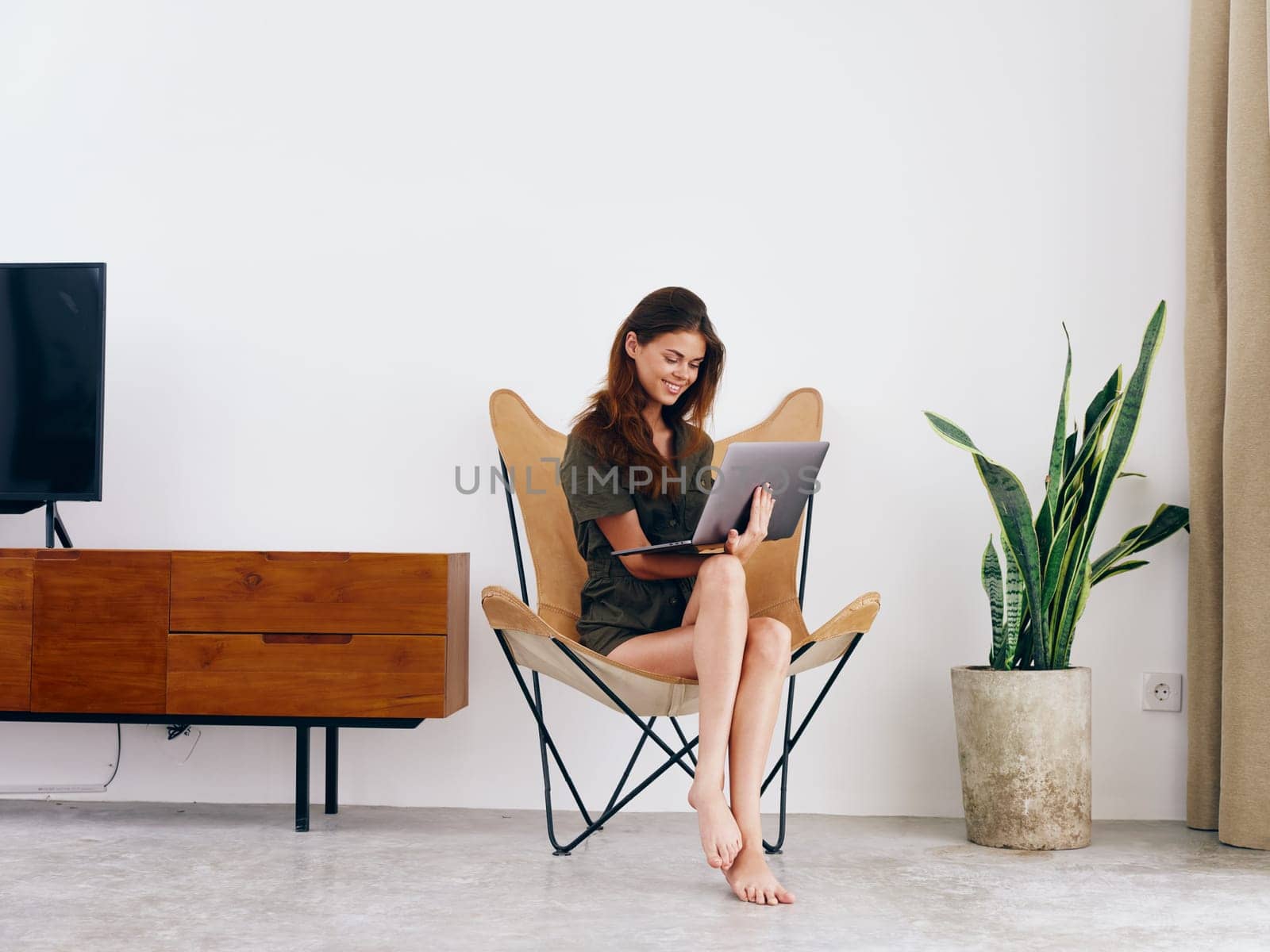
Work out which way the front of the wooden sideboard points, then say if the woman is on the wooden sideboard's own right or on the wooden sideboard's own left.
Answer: on the wooden sideboard's own left

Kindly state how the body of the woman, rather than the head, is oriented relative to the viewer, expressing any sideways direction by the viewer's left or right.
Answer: facing the viewer and to the right of the viewer

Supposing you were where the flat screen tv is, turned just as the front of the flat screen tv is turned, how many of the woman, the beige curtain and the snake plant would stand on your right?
0

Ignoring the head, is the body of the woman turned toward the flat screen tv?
no

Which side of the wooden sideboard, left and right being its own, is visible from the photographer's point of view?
front

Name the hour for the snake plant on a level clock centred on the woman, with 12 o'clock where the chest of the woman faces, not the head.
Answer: The snake plant is roughly at 10 o'clock from the woman.

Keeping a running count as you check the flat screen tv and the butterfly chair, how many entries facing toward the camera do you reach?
2

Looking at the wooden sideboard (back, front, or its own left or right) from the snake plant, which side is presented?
left

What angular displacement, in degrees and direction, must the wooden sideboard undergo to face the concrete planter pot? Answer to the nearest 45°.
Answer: approximately 90° to its left

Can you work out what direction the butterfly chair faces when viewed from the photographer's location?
facing the viewer

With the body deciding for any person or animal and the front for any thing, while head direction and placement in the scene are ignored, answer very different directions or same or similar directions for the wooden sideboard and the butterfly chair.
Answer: same or similar directions

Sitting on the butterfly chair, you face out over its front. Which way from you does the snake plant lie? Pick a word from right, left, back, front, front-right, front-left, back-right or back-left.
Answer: left

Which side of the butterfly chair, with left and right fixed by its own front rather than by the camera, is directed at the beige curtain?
left

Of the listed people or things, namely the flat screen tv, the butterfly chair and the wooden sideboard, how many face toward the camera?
3

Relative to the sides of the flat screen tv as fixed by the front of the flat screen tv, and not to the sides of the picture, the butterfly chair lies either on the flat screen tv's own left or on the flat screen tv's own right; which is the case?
on the flat screen tv's own left

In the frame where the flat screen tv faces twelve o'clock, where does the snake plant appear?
The snake plant is roughly at 10 o'clock from the flat screen tv.
